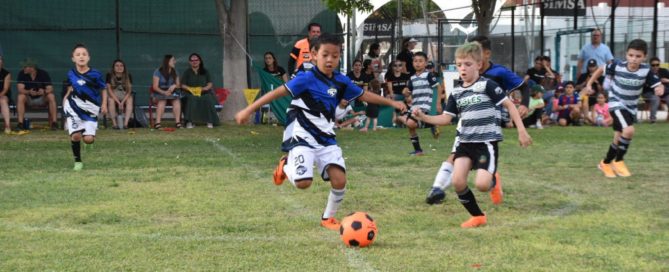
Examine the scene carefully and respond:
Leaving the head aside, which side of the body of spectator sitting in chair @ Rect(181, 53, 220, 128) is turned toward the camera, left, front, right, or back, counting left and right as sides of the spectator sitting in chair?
front

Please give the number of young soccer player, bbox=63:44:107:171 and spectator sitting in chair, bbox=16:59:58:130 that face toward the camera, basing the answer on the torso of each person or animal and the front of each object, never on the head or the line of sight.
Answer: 2

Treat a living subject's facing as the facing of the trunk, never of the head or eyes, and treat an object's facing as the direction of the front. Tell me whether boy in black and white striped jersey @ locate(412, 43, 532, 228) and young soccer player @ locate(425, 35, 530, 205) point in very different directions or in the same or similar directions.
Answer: same or similar directions

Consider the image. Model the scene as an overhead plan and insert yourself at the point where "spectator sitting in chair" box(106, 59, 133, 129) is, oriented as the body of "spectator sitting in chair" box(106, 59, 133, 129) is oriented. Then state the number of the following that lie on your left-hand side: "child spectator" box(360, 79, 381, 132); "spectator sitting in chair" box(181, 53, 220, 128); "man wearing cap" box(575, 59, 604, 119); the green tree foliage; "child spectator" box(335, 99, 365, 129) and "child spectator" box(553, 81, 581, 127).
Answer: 6

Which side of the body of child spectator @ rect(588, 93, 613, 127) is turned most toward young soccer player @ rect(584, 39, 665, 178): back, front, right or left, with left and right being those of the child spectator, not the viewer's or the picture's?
front

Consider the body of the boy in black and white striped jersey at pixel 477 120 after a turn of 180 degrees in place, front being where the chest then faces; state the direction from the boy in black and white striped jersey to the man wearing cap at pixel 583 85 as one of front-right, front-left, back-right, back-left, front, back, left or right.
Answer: front-left

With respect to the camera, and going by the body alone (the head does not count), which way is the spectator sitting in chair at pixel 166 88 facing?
toward the camera

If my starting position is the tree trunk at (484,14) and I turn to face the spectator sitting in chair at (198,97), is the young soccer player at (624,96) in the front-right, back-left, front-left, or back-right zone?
front-left

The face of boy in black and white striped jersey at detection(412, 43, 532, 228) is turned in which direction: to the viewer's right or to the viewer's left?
to the viewer's left

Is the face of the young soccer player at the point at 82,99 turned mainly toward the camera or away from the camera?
toward the camera

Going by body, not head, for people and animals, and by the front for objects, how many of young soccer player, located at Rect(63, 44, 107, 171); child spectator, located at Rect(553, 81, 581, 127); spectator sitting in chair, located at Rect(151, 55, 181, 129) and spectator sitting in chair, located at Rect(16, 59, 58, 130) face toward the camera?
4

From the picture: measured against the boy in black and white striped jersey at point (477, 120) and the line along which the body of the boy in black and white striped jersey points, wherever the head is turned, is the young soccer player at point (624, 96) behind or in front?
behind
